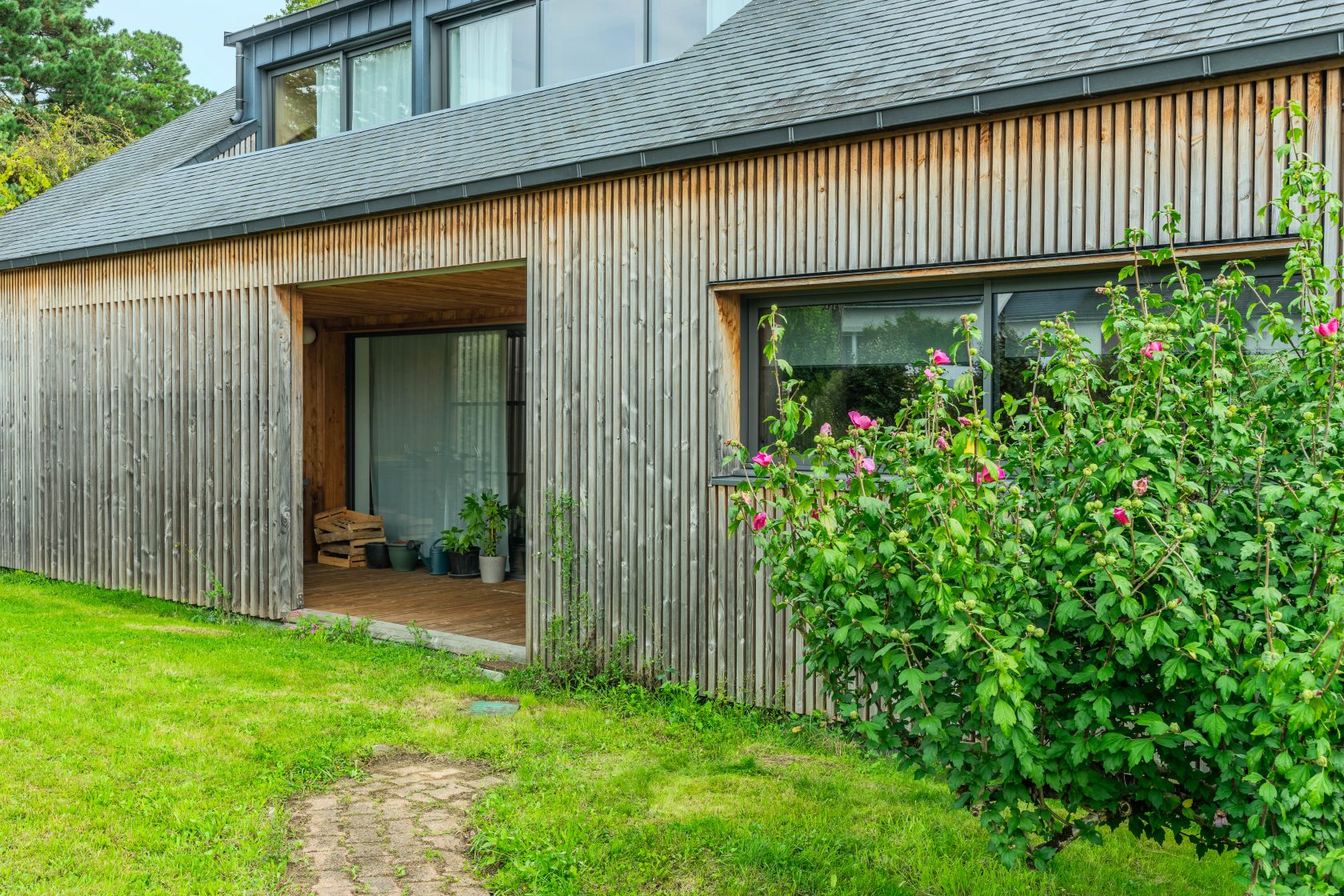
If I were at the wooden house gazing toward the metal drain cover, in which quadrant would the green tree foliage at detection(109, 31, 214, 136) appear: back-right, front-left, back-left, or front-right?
back-right

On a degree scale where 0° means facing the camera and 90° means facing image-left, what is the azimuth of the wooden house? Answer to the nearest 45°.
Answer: approximately 45°

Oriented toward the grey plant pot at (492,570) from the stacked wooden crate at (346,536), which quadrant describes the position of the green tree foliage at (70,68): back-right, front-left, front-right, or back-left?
back-left

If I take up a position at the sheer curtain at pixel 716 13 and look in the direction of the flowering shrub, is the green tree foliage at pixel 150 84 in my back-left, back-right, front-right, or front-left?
back-right

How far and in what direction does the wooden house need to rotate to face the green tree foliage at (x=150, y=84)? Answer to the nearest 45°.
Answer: approximately 90° to its right

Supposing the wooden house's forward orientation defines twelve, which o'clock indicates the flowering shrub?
The flowering shrub is roughly at 10 o'clock from the wooden house.

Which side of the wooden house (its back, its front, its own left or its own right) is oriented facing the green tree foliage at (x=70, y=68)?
right

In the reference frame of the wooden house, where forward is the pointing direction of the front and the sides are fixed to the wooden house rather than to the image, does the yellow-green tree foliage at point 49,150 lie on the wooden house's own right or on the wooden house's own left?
on the wooden house's own right
